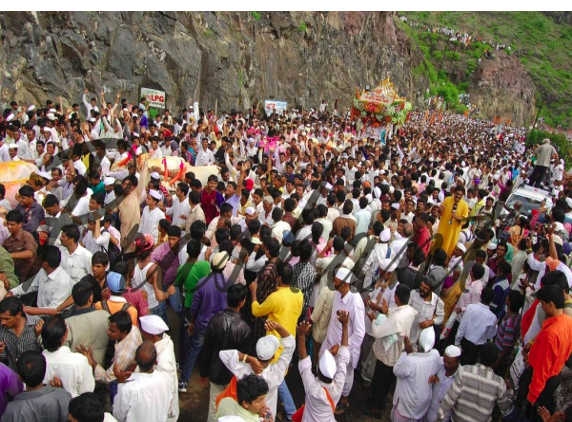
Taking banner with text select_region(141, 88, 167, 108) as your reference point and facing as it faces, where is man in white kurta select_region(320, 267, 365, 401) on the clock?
The man in white kurta is roughly at 12 o'clock from the banner with text.

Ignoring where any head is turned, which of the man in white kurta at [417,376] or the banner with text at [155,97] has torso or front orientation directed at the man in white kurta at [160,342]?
the banner with text

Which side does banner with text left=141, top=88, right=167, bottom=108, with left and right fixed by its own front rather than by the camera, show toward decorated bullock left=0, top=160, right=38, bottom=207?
front

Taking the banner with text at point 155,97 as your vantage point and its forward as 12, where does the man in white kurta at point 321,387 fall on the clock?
The man in white kurta is roughly at 12 o'clock from the banner with text.

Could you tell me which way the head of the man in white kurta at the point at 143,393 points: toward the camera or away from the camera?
away from the camera

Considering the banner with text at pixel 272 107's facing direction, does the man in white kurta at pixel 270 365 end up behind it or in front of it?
in front

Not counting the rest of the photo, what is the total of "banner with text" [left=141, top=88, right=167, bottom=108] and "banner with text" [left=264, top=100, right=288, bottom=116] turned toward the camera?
2

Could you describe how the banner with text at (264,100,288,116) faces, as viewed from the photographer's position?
facing the viewer

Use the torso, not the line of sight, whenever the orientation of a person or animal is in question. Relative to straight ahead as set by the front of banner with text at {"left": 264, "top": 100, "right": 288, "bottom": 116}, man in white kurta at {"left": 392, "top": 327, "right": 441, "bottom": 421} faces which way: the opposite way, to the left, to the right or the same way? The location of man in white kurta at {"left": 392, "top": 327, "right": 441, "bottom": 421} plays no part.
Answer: the opposite way

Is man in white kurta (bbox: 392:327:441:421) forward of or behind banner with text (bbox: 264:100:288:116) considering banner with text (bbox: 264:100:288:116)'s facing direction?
forward

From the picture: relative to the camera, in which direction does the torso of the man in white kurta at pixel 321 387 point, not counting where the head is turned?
away from the camera

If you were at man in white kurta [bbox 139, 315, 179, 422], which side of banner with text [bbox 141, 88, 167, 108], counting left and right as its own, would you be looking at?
front

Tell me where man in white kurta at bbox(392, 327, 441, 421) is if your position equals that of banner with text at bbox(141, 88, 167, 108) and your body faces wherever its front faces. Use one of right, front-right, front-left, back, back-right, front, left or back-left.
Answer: front
